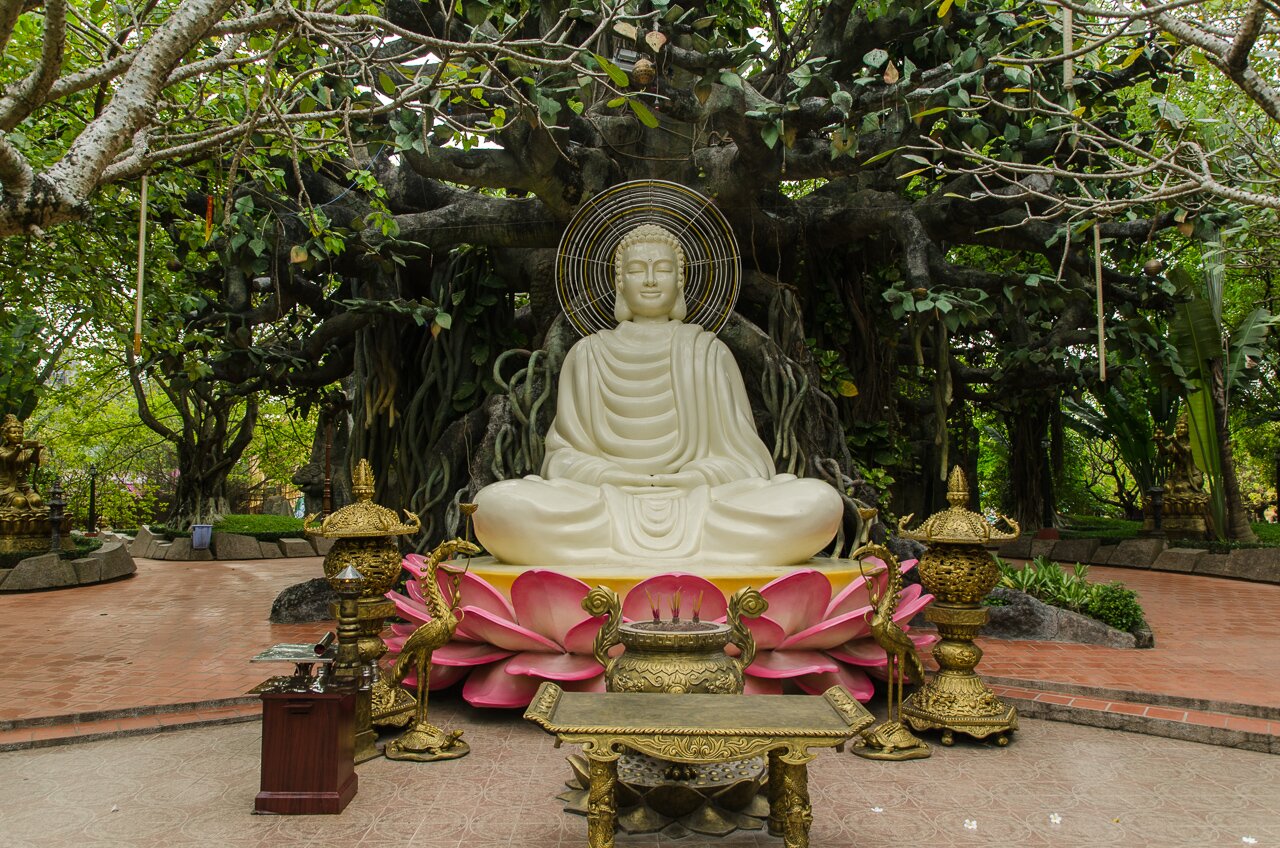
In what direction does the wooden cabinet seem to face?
toward the camera

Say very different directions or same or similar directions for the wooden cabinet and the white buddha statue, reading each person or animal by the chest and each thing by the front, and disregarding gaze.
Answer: same or similar directions

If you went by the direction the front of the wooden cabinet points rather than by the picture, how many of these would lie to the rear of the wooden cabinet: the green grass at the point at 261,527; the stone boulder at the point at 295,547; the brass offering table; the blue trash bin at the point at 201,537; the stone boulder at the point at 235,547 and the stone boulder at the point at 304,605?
5

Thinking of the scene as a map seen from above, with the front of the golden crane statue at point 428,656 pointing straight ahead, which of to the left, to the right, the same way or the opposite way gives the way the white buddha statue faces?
to the right

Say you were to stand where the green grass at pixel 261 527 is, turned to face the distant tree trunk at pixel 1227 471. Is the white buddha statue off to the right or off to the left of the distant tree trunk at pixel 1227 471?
right

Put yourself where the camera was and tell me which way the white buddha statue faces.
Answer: facing the viewer

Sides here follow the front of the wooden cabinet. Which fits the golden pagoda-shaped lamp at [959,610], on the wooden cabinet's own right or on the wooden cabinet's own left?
on the wooden cabinet's own left

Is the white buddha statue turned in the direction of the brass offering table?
yes

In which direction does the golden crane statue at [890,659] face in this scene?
to the viewer's left

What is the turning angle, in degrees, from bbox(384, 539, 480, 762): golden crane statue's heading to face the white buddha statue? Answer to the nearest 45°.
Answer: approximately 45° to its left

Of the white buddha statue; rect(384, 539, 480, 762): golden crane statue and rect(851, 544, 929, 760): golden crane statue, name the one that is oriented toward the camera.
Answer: the white buddha statue

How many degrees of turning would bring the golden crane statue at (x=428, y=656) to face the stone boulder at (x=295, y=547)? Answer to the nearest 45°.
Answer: approximately 90° to its left

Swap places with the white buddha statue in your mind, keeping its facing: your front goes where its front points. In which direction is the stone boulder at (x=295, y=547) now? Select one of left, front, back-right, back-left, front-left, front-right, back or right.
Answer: back-right

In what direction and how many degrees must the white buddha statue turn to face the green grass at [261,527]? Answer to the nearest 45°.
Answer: approximately 135° to its right

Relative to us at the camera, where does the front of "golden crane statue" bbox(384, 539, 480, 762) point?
facing to the right of the viewer
